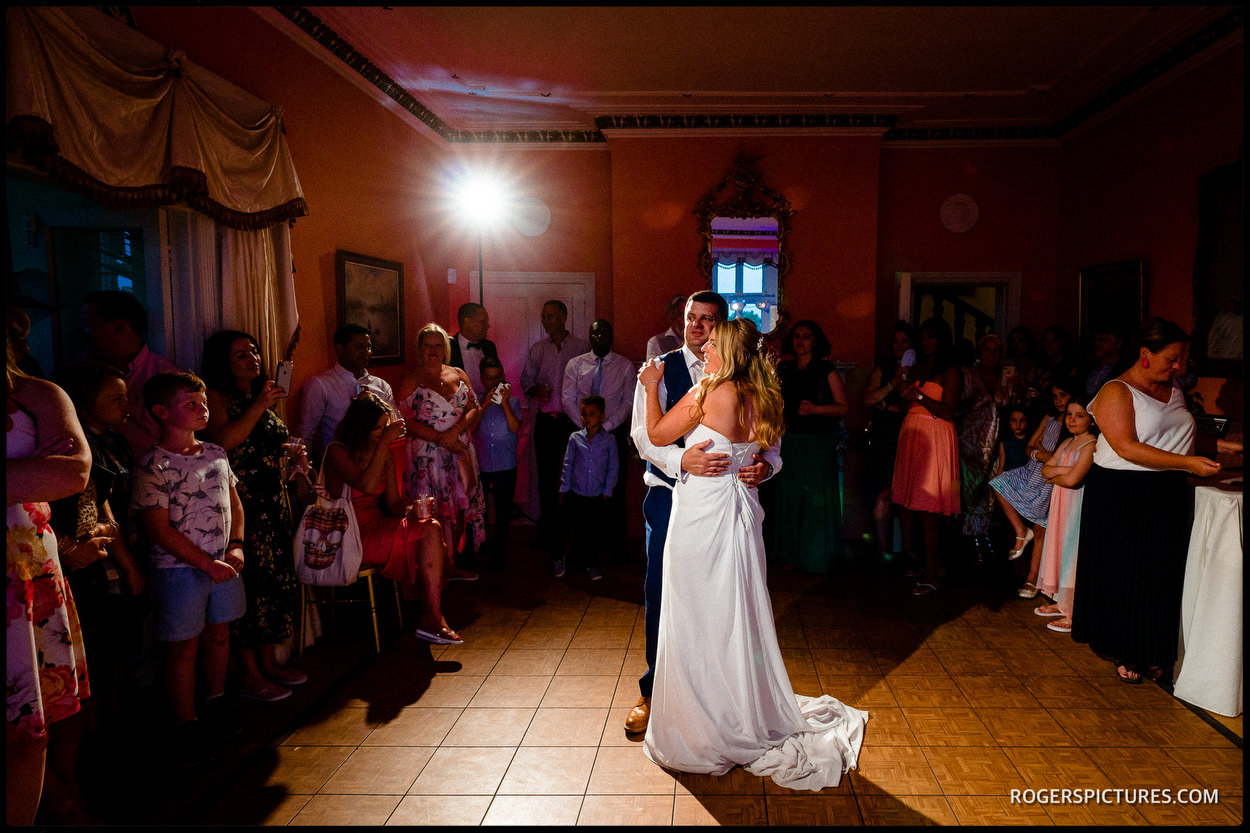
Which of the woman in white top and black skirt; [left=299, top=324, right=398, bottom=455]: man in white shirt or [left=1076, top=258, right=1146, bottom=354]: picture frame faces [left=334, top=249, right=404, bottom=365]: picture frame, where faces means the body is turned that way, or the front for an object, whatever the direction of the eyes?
[left=1076, top=258, right=1146, bottom=354]: picture frame

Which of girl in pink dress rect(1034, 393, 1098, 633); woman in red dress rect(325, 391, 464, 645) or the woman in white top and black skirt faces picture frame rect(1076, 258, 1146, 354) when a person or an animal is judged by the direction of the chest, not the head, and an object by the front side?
the woman in red dress

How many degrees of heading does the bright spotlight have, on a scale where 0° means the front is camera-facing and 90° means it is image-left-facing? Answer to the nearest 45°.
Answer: approximately 0°

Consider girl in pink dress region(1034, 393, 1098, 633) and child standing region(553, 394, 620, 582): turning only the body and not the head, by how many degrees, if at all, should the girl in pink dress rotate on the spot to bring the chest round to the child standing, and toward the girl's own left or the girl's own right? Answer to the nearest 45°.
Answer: approximately 45° to the girl's own right

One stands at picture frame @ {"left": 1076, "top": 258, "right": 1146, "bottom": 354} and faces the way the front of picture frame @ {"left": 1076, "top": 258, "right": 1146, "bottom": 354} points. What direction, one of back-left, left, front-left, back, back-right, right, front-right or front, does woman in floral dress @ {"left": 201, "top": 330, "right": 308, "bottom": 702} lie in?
front

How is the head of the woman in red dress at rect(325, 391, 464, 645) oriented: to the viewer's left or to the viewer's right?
to the viewer's right

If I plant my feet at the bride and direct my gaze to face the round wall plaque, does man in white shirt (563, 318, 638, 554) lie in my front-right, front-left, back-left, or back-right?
front-left

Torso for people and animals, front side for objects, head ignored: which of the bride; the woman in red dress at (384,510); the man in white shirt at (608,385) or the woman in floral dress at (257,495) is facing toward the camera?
the man in white shirt

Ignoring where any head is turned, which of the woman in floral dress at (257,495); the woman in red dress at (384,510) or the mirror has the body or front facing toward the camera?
the mirror

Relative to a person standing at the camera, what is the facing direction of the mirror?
facing the viewer

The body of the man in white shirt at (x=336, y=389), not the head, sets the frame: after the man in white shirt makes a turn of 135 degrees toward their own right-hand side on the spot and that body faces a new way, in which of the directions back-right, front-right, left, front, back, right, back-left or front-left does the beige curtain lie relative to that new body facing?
front-left

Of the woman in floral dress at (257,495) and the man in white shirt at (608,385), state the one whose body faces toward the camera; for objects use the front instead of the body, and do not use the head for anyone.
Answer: the man in white shirt

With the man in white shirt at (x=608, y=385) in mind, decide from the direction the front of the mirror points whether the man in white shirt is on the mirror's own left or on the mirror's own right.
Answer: on the mirror's own right

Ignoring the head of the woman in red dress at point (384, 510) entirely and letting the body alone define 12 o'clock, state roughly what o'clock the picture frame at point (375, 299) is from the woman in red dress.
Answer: The picture frame is roughly at 9 o'clock from the woman in red dress.

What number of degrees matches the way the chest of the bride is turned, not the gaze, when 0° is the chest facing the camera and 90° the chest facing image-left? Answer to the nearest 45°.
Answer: approximately 135°

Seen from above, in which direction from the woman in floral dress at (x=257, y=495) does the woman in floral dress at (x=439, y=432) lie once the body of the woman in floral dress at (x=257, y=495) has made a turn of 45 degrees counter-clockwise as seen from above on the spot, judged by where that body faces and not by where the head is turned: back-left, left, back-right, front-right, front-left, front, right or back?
front

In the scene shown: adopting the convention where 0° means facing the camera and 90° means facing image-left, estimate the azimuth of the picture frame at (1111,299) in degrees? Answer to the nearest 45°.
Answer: approximately 45°

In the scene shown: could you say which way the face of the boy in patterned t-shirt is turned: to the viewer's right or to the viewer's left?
to the viewer's right

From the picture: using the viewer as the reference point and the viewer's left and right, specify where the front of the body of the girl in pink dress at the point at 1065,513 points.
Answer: facing the viewer and to the left of the viewer

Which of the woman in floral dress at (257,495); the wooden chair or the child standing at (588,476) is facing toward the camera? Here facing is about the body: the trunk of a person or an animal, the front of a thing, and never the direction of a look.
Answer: the child standing
